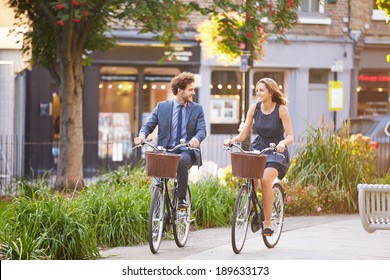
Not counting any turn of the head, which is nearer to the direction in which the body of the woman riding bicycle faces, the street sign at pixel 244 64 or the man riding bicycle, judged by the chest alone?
the man riding bicycle

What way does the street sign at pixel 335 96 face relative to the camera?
toward the camera

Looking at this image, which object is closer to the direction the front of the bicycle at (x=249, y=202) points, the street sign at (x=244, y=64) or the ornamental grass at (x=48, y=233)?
the ornamental grass

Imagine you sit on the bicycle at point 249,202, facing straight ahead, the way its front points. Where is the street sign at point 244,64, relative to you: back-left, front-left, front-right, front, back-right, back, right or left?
back-right

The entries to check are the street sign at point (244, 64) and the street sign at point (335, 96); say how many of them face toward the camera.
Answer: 2

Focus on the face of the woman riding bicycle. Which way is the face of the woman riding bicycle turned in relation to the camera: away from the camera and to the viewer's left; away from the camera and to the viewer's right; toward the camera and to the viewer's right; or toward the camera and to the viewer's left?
toward the camera and to the viewer's left

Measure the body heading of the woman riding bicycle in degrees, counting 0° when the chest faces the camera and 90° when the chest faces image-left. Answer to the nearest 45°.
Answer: approximately 45°

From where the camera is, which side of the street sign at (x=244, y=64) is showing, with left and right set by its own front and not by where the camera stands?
front

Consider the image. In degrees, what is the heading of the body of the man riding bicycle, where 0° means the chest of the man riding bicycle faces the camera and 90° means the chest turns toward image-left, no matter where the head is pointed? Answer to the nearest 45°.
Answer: approximately 45°

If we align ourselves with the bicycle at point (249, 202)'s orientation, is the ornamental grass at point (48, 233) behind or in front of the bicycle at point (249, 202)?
in front
